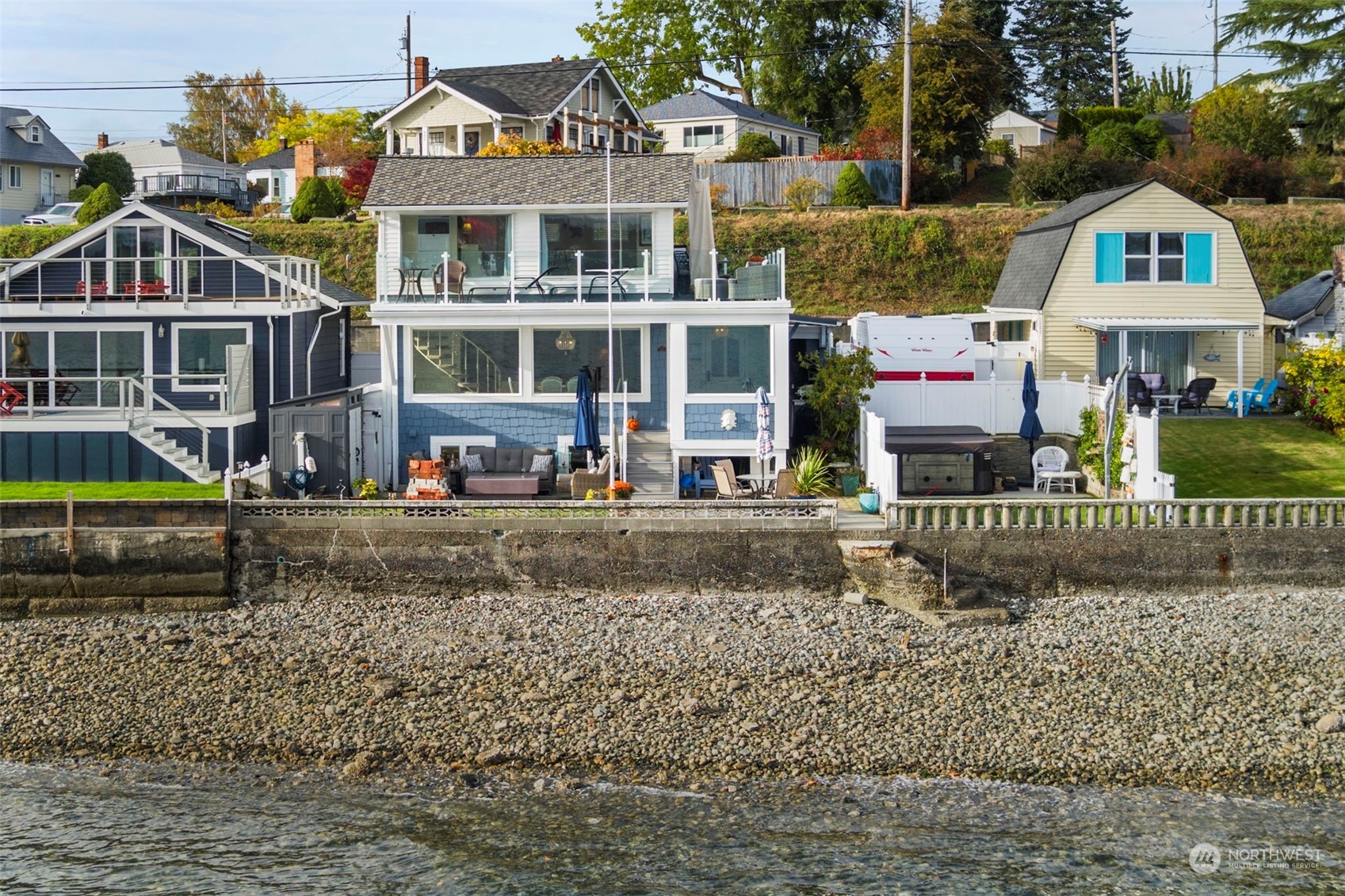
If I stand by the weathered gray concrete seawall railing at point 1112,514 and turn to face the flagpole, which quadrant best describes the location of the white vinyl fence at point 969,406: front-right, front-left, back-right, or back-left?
front-right

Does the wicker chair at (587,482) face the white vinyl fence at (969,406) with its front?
no

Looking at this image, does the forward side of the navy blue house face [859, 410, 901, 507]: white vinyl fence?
no

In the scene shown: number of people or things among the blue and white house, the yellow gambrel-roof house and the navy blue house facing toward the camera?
3

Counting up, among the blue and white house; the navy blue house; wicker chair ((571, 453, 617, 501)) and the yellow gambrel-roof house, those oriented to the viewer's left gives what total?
1

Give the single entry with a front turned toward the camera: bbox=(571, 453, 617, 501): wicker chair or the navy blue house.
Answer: the navy blue house

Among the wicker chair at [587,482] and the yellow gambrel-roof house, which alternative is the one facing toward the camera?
the yellow gambrel-roof house

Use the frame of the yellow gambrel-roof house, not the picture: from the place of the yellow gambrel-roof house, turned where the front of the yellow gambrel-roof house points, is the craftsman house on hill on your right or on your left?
on your right

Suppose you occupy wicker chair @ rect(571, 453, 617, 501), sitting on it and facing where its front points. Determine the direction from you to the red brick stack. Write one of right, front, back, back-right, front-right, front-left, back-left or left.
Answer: front

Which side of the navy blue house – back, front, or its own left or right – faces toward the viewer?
front

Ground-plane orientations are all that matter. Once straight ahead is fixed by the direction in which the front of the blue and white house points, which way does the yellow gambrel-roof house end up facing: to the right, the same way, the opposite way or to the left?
the same way

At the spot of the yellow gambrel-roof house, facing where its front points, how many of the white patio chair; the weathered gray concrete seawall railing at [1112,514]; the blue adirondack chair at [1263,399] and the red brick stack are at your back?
0

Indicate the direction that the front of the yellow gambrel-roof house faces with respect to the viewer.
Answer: facing the viewer

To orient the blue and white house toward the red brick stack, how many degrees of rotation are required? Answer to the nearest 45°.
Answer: approximately 45° to its right

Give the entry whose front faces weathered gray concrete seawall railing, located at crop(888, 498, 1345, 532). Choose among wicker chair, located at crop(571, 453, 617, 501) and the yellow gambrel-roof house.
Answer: the yellow gambrel-roof house

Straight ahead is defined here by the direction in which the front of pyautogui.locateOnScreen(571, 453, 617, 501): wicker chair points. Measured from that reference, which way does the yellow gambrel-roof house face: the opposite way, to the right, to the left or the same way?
to the left

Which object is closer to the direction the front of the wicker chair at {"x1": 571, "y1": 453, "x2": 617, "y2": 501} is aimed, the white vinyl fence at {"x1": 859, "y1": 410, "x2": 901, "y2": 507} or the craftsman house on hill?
the craftsman house on hill

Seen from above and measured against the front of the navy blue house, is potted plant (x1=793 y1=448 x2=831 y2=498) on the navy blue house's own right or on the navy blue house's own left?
on the navy blue house's own left
